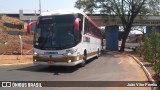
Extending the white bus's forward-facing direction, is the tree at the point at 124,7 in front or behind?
behind

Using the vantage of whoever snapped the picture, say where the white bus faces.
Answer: facing the viewer and to the left of the viewer
